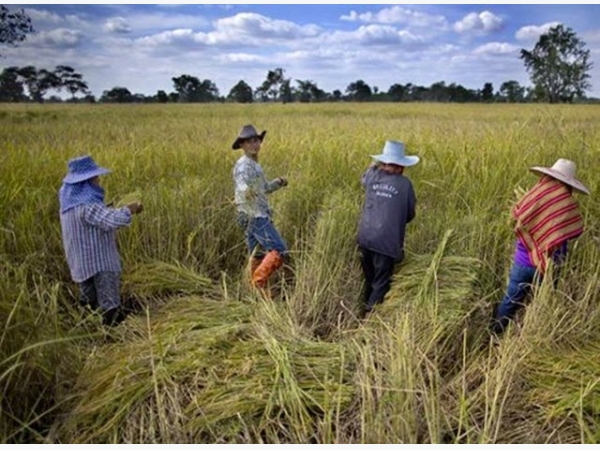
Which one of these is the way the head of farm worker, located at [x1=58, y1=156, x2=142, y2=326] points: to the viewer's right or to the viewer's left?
to the viewer's right

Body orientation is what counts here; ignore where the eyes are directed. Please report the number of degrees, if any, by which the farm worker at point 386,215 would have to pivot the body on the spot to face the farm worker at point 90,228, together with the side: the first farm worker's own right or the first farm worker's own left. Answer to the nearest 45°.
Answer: approximately 135° to the first farm worker's own left

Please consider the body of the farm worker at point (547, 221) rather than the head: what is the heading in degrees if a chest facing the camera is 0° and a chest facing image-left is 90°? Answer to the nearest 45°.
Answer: approximately 225°

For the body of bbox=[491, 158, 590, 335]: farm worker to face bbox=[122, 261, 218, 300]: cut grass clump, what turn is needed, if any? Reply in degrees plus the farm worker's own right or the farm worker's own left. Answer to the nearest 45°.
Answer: approximately 135° to the farm worker's own left

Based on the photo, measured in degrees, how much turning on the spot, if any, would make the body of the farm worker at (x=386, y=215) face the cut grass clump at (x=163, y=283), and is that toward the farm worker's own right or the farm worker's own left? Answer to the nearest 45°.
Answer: approximately 135° to the farm worker's own left

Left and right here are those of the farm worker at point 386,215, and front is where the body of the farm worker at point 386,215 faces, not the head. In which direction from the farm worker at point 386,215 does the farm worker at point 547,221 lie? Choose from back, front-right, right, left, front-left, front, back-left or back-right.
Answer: front-right

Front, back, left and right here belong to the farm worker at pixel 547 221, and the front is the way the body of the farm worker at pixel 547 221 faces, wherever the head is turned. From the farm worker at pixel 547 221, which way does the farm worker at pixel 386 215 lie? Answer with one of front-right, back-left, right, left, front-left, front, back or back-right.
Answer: back-left

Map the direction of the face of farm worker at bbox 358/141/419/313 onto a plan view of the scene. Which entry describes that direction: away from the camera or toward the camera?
away from the camera

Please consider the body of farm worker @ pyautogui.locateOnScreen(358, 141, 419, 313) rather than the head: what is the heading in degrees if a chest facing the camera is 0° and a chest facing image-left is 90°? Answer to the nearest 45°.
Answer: approximately 225°

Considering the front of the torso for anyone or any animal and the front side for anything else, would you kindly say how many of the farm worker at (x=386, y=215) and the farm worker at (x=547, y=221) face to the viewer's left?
0
